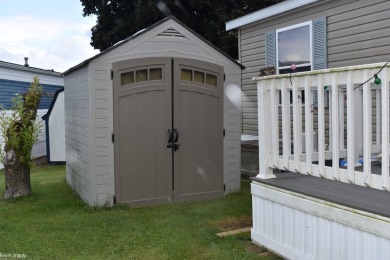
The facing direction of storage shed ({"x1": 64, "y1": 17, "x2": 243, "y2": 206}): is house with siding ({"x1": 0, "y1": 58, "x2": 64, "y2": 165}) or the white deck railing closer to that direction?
the white deck railing

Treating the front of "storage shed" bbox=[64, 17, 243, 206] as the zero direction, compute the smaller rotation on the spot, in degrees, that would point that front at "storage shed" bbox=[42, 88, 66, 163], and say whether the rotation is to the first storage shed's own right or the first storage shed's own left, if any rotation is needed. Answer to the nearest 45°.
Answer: approximately 135° to the first storage shed's own right

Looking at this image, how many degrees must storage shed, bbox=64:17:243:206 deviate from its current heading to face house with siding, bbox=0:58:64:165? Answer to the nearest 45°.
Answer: approximately 135° to its right

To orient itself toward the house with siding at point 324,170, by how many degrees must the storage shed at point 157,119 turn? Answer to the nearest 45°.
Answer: approximately 45° to its left

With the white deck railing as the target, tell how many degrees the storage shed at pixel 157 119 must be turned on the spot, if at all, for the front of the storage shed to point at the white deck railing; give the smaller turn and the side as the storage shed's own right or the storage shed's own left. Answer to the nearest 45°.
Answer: approximately 45° to the storage shed's own left

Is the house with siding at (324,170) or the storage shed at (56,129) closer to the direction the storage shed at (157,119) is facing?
the house with siding

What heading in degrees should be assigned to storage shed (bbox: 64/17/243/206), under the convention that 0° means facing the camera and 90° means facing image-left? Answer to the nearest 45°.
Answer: approximately 0°

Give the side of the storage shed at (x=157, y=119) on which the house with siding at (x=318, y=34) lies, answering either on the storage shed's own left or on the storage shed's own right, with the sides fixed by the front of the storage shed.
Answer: on the storage shed's own left
